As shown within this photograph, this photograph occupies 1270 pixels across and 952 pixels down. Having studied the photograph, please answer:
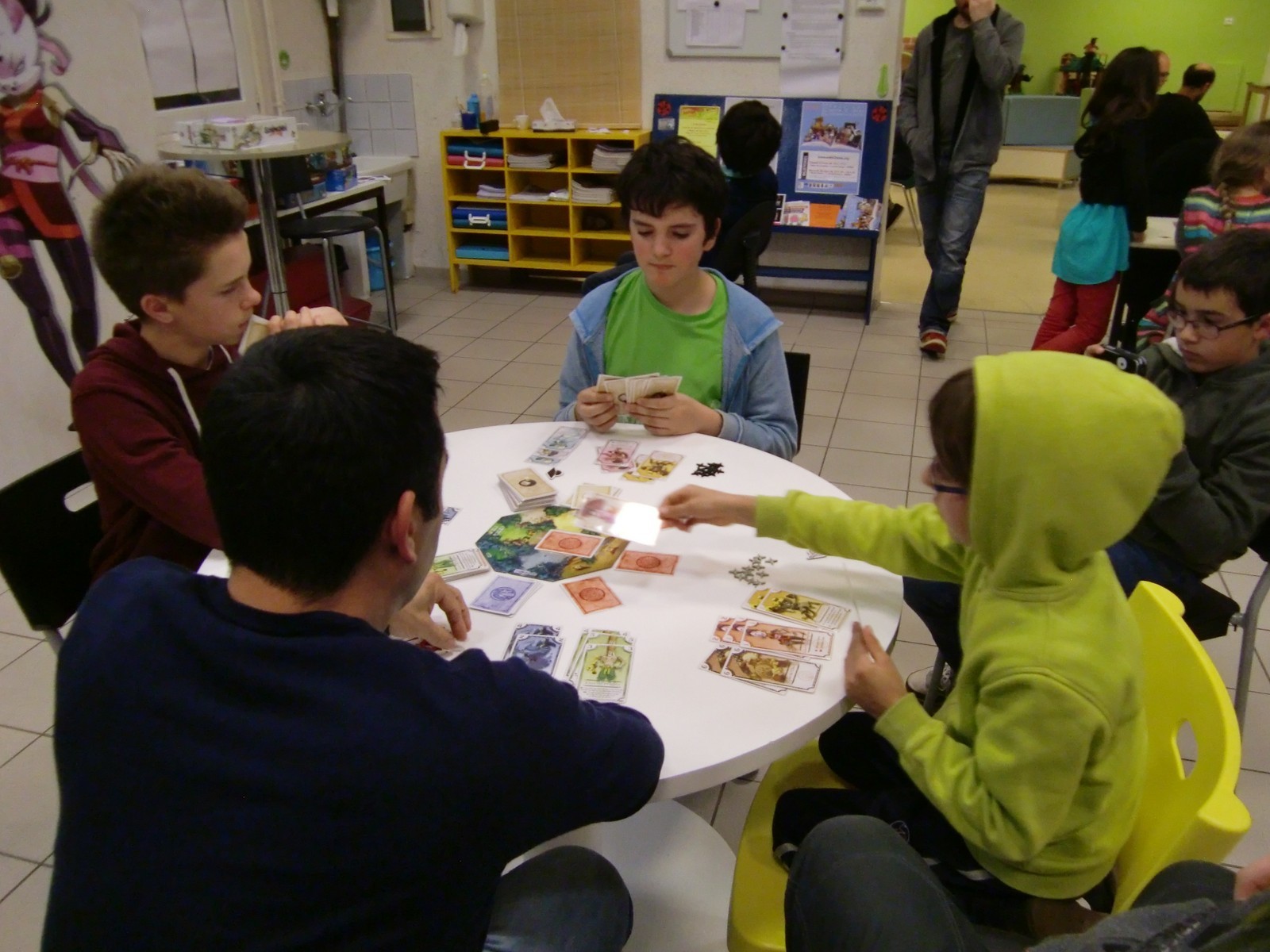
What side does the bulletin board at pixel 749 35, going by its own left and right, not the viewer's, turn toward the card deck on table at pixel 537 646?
front

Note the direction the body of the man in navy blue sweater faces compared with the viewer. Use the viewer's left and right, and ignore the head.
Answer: facing away from the viewer and to the right of the viewer

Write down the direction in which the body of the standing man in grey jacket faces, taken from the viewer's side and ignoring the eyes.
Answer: toward the camera

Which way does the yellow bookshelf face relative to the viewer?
toward the camera

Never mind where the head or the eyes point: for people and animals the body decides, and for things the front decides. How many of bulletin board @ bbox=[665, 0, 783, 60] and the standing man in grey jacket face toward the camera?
2

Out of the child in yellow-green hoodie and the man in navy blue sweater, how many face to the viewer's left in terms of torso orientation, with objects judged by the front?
1

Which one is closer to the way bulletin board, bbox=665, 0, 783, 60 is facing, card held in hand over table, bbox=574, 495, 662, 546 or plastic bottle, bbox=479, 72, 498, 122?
the card held in hand over table

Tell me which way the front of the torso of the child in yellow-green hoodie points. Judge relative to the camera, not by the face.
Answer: to the viewer's left

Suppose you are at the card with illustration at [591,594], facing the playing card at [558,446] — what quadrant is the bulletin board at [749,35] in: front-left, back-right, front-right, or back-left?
front-right

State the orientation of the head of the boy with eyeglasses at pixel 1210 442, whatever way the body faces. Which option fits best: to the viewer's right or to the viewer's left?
to the viewer's left

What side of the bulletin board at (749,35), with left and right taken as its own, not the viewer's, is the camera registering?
front

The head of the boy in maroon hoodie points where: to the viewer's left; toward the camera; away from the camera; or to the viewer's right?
to the viewer's right

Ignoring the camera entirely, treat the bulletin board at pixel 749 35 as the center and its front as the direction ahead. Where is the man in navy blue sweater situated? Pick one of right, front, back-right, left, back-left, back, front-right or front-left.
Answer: front

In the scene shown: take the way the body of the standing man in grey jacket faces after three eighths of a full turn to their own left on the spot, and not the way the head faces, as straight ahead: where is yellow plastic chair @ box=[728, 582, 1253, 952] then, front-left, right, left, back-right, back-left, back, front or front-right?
back-right

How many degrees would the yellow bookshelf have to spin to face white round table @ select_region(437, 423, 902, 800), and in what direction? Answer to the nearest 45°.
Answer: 0° — it already faces it

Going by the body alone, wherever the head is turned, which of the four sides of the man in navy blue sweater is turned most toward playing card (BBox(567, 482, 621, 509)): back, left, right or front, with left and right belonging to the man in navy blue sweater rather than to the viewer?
front

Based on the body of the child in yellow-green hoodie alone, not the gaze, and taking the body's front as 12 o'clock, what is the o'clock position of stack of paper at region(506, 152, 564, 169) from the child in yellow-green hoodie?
The stack of paper is roughly at 2 o'clock from the child in yellow-green hoodie.

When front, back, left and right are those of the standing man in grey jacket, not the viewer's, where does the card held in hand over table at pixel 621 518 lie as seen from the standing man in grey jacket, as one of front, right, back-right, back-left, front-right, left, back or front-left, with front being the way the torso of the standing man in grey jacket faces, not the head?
front

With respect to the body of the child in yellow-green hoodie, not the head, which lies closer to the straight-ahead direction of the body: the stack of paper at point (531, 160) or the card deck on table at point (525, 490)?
the card deck on table
